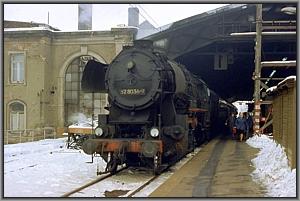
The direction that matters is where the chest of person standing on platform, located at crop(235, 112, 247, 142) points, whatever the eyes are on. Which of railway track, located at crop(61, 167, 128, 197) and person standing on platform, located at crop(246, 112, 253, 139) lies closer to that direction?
the railway track

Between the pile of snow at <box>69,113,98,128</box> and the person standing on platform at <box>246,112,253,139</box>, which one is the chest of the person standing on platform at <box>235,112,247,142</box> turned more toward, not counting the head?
the pile of snow

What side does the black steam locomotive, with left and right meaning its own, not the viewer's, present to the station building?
right
